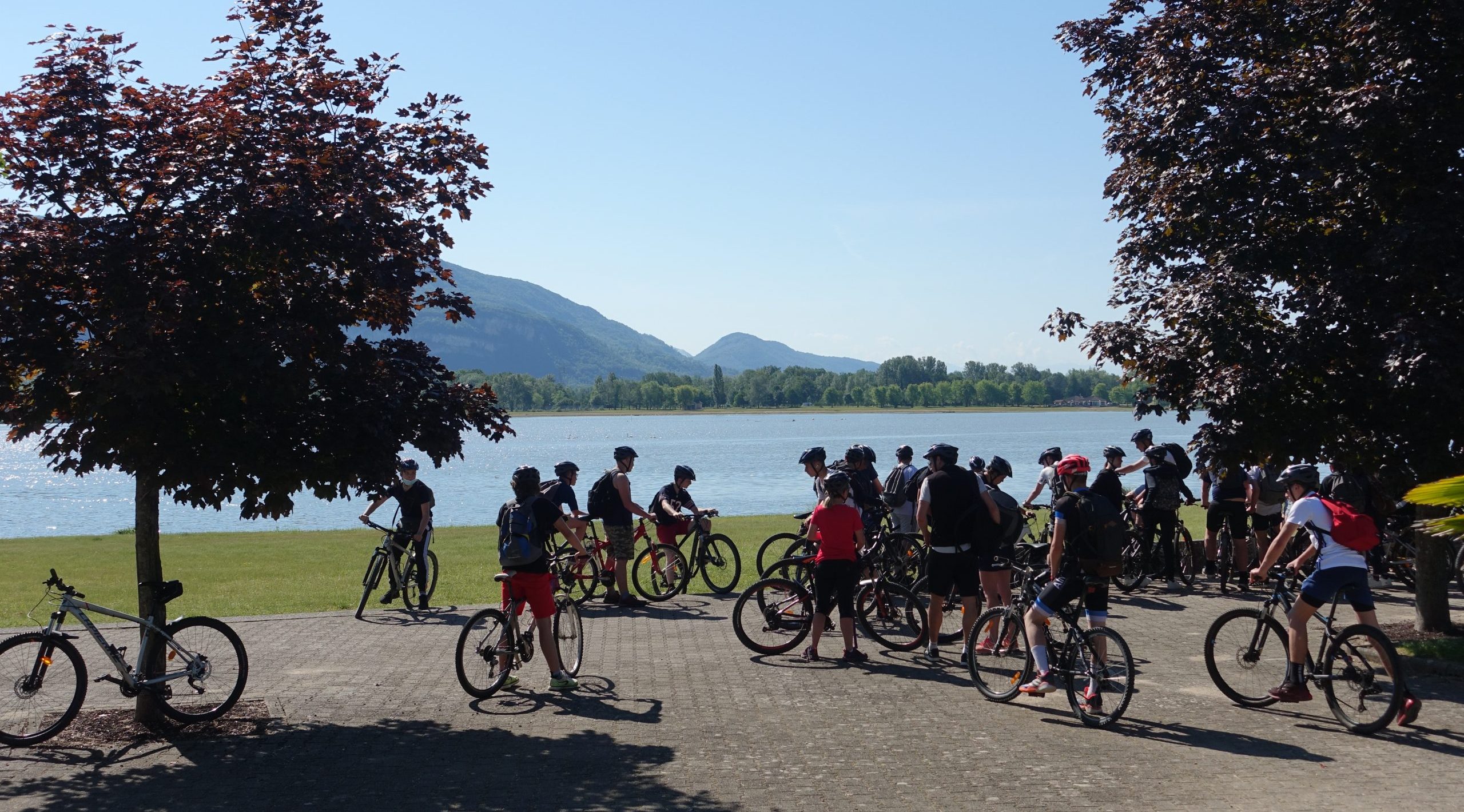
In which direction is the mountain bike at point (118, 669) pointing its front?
to the viewer's left

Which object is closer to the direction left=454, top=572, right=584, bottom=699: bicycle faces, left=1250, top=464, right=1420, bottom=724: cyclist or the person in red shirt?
the person in red shirt

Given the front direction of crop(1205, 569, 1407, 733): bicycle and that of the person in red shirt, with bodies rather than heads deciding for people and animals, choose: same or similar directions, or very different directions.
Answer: same or similar directions

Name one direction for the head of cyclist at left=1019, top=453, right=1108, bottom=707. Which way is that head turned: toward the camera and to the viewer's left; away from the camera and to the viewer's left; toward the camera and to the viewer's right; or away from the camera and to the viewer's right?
away from the camera and to the viewer's left

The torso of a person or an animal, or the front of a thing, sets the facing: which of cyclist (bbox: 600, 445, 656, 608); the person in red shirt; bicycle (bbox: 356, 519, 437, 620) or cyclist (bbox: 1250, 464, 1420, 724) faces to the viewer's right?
cyclist (bbox: 600, 445, 656, 608)

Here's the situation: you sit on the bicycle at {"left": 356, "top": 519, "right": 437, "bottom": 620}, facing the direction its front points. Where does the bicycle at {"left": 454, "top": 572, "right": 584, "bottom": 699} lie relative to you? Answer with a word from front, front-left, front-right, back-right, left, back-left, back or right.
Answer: front-left

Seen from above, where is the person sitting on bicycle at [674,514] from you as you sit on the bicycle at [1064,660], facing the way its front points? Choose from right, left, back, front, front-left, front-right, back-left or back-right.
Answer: front

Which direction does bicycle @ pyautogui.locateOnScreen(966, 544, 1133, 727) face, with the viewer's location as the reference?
facing away from the viewer and to the left of the viewer

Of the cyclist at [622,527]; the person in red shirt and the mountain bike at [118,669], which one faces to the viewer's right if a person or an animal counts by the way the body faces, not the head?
the cyclist

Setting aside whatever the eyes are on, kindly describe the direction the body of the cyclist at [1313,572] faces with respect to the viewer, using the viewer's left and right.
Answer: facing to the left of the viewer

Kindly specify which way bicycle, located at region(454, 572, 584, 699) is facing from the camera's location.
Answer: facing away from the viewer and to the right of the viewer

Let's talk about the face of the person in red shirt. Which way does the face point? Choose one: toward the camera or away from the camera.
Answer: away from the camera

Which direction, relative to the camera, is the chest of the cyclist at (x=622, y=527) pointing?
to the viewer's right

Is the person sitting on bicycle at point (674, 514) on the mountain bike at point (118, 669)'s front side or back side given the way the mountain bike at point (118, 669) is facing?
on the back side

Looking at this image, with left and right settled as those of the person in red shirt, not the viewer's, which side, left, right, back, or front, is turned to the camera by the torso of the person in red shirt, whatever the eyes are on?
back

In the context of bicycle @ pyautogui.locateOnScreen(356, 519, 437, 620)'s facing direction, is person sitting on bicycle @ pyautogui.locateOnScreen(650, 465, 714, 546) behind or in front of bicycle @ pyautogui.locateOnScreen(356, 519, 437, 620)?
behind

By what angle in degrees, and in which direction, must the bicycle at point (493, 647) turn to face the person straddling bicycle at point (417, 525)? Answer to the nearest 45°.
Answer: approximately 45° to its left

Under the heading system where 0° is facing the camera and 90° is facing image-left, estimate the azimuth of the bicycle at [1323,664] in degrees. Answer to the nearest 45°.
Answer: approximately 135°

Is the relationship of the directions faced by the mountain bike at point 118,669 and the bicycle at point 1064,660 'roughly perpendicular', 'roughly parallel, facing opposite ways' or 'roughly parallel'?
roughly perpendicular

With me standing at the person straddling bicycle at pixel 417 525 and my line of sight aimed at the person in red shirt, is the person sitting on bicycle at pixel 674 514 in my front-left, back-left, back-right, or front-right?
front-left
